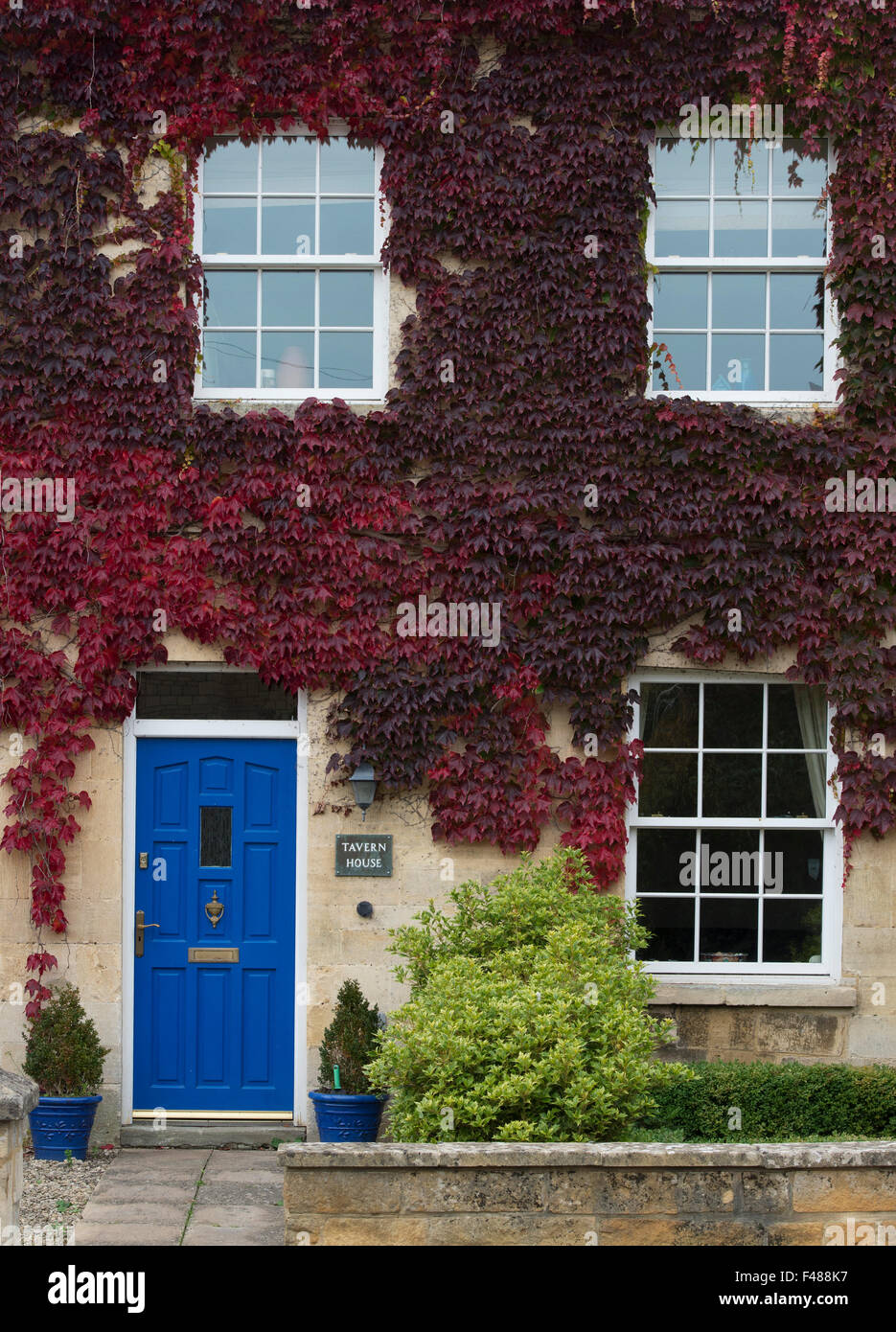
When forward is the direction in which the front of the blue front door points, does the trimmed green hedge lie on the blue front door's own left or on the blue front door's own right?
on the blue front door's own left

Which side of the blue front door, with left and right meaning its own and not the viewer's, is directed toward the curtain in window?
left

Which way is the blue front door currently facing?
toward the camera

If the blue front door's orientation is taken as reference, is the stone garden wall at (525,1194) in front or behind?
in front
